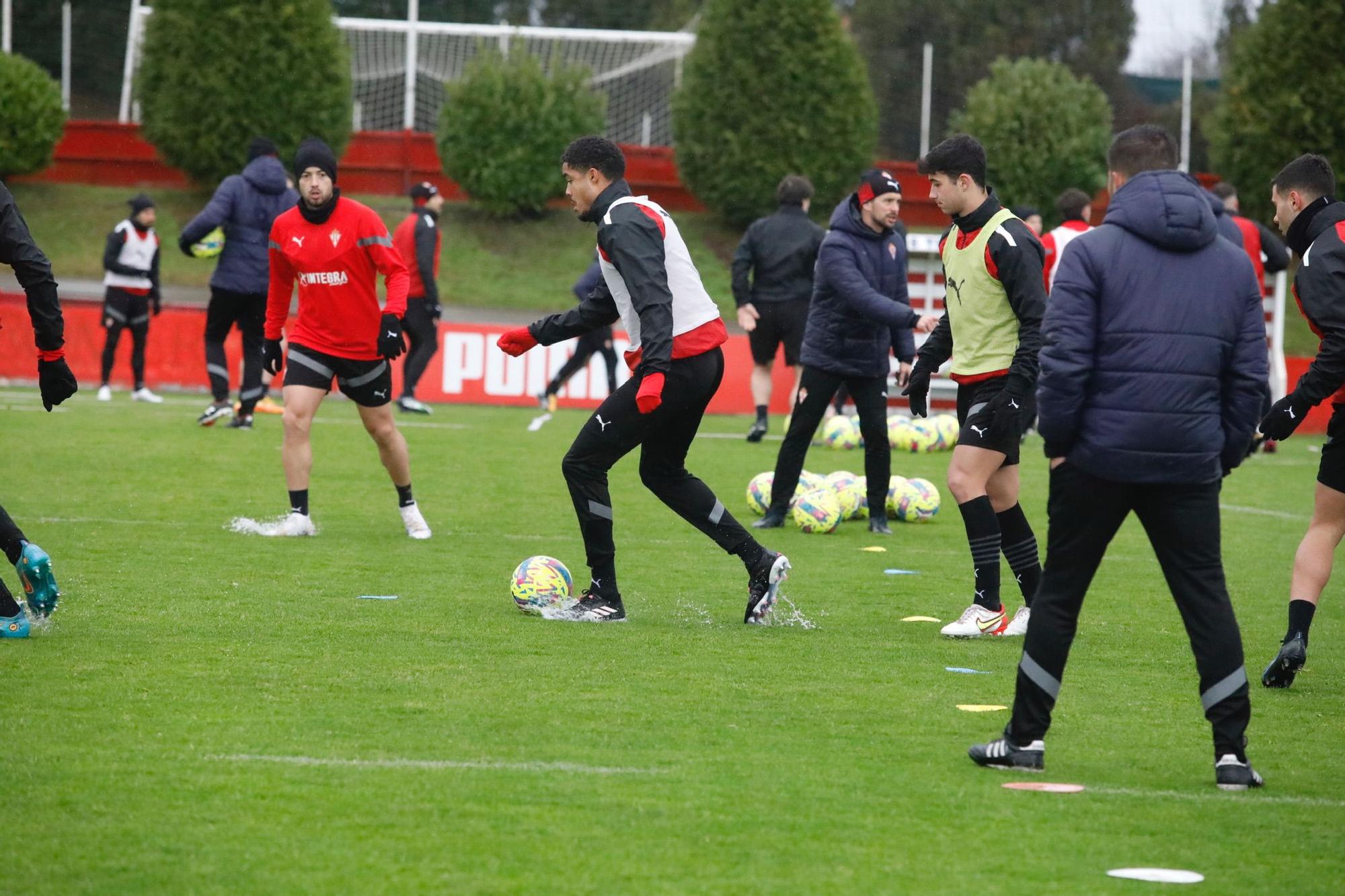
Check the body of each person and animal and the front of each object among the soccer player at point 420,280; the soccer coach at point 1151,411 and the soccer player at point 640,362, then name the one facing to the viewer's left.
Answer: the soccer player at point 640,362

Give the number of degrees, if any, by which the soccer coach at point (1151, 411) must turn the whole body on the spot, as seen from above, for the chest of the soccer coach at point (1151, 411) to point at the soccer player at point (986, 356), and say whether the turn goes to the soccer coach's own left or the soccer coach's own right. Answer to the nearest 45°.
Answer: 0° — they already face them

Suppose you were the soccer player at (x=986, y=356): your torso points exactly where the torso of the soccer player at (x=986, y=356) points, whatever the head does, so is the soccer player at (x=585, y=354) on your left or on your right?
on your right

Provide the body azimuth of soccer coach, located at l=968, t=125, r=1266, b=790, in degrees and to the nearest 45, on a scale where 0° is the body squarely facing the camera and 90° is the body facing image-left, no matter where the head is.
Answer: approximately 180°

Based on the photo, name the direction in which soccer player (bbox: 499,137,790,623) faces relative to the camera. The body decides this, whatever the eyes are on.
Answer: to the viewer's left

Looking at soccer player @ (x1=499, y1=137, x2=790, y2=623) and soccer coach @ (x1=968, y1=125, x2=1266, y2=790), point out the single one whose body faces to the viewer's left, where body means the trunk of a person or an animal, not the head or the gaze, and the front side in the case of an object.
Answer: soccer player @ (x1=499, y1=137, x2=790, y2=623)

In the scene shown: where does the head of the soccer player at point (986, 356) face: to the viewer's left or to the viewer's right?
to the viewer's left

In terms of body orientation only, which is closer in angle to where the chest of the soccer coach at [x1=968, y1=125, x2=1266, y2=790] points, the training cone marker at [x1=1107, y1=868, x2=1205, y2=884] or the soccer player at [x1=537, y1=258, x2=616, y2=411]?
the soccer player

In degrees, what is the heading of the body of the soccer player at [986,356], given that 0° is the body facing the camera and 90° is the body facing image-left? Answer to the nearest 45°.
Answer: approximately 45°
